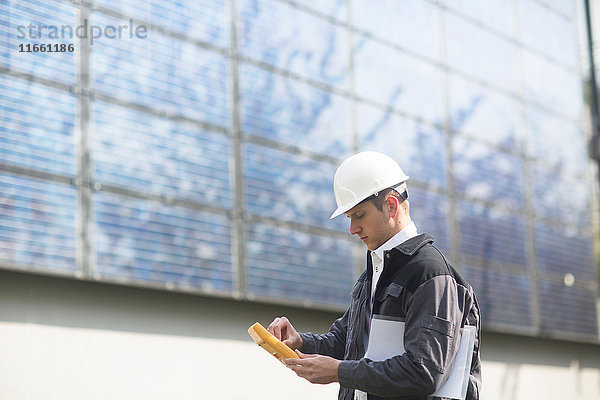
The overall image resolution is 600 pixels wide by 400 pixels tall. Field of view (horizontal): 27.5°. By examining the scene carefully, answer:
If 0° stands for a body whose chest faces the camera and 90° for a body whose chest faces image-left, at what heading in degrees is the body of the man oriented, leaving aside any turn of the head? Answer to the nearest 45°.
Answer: approximately 45°

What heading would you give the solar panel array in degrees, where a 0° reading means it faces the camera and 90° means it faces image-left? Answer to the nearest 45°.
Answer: approximately 315°

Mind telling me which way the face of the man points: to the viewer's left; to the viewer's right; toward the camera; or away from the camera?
to the viewer's left

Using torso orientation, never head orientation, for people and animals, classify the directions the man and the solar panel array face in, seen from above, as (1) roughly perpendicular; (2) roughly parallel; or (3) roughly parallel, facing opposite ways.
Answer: roughly perpendicular

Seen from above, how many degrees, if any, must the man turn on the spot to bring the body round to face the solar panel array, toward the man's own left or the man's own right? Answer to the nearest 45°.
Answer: approximately 135° to the man's own right

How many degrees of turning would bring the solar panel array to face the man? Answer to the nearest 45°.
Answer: approximately 45° to its right
